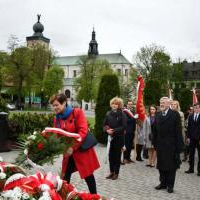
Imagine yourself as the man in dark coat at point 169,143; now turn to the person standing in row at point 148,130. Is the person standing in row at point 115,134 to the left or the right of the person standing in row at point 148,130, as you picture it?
left

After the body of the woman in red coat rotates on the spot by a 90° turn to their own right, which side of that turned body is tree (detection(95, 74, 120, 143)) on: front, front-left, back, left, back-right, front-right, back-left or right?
front-right

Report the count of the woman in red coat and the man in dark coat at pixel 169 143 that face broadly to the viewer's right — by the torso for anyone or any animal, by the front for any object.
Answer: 0

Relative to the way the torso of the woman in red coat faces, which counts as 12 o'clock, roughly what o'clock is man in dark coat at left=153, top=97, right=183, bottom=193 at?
The man in dark coat is roughly at 6 o'clock from the woman in red coat.

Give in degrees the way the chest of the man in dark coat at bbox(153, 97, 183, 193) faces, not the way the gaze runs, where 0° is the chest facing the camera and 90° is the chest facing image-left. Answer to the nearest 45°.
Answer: approximately 45°

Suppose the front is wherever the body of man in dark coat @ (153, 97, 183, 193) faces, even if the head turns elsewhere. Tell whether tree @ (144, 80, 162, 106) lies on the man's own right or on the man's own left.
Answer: on the man's own right

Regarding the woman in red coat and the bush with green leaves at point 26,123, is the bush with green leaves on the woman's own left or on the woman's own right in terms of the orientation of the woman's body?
on the woman's own right

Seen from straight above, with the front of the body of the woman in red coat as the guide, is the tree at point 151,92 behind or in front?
behind
